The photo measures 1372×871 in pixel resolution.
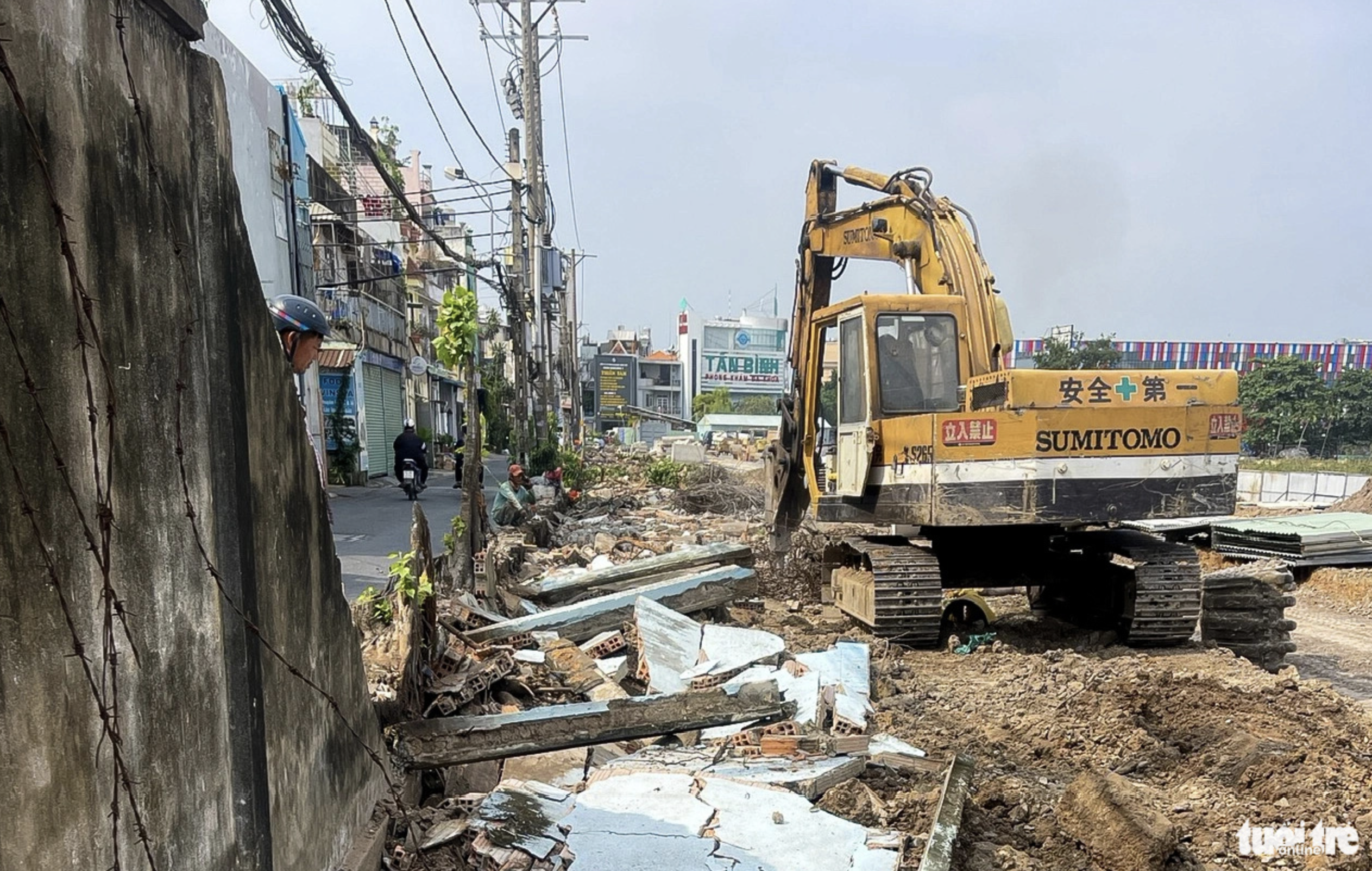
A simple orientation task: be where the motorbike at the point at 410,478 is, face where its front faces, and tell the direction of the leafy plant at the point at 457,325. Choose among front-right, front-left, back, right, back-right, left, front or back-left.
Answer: back

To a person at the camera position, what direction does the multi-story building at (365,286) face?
facing the viewer and to the right of the viewer
